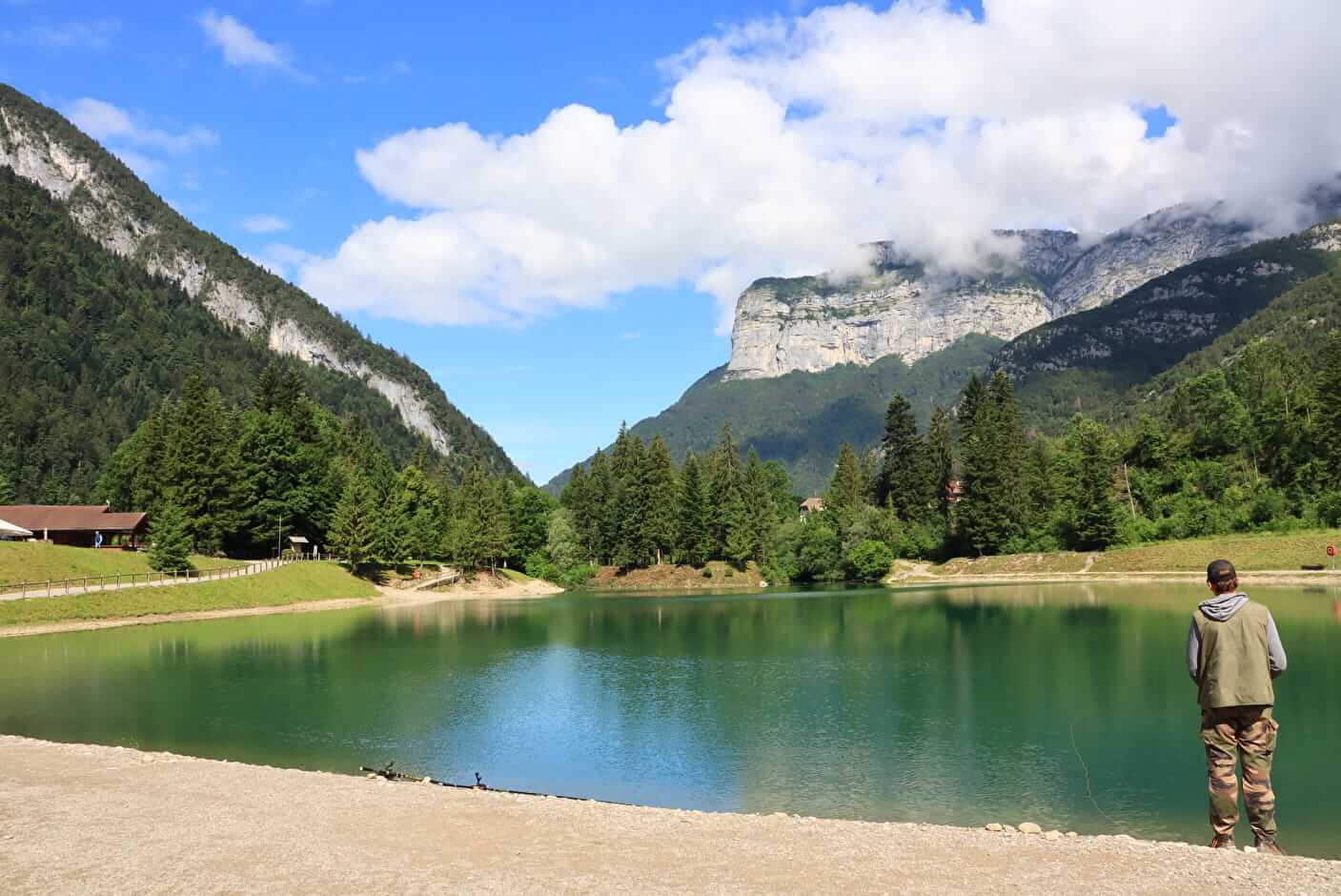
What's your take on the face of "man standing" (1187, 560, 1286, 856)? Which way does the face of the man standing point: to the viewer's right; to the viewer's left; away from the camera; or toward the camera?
away from the camera

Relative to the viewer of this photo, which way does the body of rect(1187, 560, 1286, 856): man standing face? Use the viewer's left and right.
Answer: facing away from the viewer
